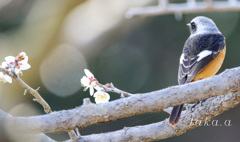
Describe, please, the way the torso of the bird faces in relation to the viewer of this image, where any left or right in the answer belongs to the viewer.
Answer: facing away from the viewer and to the right of the viewer
